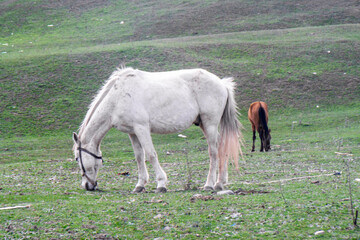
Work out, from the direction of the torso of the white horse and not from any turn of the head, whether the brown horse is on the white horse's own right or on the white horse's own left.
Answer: on the white horse's own right

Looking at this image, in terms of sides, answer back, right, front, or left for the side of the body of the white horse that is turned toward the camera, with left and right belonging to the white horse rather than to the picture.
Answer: left
